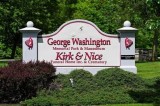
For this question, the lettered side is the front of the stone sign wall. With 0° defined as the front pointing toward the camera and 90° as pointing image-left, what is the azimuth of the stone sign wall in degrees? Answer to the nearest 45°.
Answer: approximately 0°

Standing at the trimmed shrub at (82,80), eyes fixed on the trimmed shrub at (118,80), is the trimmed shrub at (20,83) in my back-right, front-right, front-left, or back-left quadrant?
back-right

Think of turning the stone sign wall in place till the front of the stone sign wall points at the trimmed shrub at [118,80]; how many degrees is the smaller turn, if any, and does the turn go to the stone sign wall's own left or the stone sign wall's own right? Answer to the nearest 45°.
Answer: approximately 45° to the stone sign wall's own left
